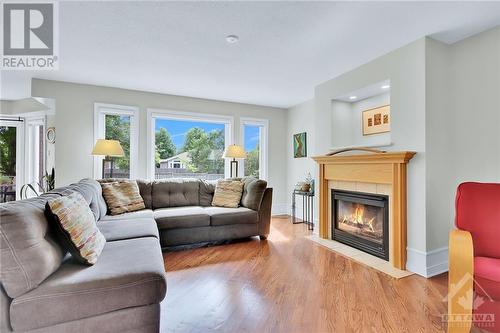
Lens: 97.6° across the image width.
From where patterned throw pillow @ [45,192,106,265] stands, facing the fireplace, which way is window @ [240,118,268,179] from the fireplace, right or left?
left

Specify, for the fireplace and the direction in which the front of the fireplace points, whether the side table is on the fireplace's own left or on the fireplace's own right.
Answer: on the fireplace's own right

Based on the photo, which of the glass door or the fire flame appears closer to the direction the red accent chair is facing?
the glass door

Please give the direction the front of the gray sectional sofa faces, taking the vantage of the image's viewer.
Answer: facing the viewer and to the right of the viewer

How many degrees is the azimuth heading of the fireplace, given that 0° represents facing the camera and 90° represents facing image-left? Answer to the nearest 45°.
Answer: approximately 45°

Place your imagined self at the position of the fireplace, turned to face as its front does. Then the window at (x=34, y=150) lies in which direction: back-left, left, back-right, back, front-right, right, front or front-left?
front-right

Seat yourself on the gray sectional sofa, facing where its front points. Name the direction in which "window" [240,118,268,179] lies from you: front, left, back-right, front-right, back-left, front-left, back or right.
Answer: left

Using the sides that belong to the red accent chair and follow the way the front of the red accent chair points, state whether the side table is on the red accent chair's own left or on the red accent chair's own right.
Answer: on the red accent chair's own right

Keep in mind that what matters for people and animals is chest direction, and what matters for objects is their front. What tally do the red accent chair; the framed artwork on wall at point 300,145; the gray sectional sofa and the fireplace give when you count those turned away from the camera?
0

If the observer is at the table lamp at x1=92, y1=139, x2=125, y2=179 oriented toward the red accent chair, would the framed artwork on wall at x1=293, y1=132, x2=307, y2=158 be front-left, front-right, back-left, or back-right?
front-left

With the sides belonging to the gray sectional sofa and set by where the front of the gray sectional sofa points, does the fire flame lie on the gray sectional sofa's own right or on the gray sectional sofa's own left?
on the gray sectional sofa's own left

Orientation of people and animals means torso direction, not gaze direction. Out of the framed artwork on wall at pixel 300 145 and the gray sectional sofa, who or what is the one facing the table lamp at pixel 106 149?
the framed artwork on wall

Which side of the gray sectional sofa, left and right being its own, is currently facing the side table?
left

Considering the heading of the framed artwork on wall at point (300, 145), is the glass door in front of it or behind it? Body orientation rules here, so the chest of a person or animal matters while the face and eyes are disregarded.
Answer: in front

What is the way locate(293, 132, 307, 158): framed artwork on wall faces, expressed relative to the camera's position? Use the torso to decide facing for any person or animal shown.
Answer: facing the viewer and to the left of the viewer

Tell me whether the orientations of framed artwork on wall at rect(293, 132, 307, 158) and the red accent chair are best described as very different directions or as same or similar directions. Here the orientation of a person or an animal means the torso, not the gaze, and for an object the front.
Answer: same or similar directions
